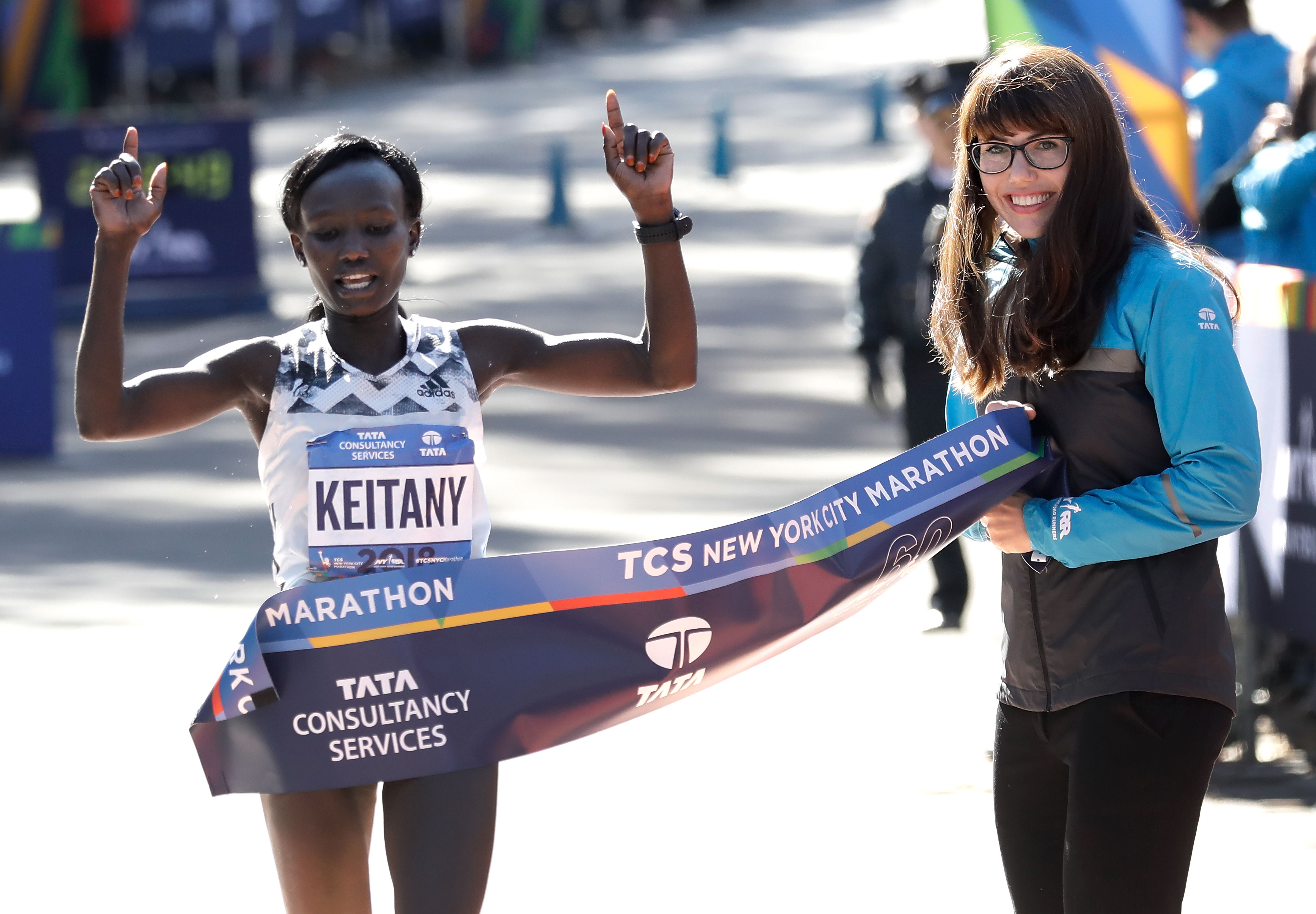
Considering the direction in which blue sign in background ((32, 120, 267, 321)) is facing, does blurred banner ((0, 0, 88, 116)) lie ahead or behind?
behind

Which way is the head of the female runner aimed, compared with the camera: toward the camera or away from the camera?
toward the camera

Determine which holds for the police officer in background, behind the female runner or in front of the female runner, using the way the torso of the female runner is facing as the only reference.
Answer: behind

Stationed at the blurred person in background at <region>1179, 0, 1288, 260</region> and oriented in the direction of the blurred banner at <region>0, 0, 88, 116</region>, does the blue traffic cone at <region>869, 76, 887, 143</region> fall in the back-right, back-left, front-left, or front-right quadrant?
front-right

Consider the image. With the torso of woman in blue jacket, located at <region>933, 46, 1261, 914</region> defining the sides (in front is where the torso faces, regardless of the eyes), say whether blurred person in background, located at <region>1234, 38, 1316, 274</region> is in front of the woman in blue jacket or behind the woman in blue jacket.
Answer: behind

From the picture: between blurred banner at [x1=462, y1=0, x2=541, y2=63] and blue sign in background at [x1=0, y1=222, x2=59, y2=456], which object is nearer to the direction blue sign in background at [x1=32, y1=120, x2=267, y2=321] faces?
the blue sign in background

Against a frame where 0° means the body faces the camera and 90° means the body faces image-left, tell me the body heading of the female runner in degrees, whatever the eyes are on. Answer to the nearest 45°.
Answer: approximately 0°

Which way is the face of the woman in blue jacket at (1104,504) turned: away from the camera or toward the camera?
toward the camera

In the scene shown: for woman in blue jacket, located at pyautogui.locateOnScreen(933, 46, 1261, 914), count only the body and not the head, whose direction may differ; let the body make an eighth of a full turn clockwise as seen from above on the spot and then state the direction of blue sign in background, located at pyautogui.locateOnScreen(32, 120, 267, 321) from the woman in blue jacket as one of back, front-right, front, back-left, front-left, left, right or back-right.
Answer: front-right

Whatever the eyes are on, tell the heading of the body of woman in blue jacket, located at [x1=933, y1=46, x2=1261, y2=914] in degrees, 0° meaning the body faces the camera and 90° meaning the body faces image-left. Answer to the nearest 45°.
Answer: approximately 45°

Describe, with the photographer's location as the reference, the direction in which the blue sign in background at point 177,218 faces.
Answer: facing the viewer

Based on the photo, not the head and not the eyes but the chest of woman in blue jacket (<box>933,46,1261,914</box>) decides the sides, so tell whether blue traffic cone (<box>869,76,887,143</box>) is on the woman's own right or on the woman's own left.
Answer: on the woman's own right
